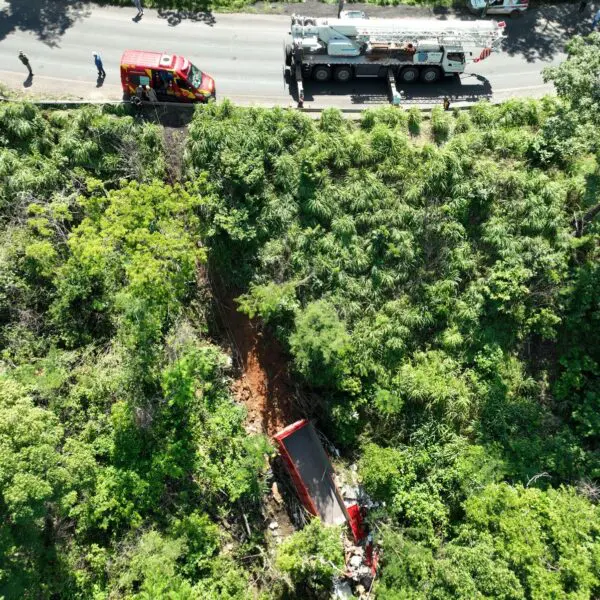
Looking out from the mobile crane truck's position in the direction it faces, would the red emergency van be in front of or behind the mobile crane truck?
behind

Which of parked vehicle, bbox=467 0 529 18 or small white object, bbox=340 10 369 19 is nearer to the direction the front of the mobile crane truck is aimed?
the parked vehicle

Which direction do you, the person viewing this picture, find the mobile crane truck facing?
facing to the right of the viewer

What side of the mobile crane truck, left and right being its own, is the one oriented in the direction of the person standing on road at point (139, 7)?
back
